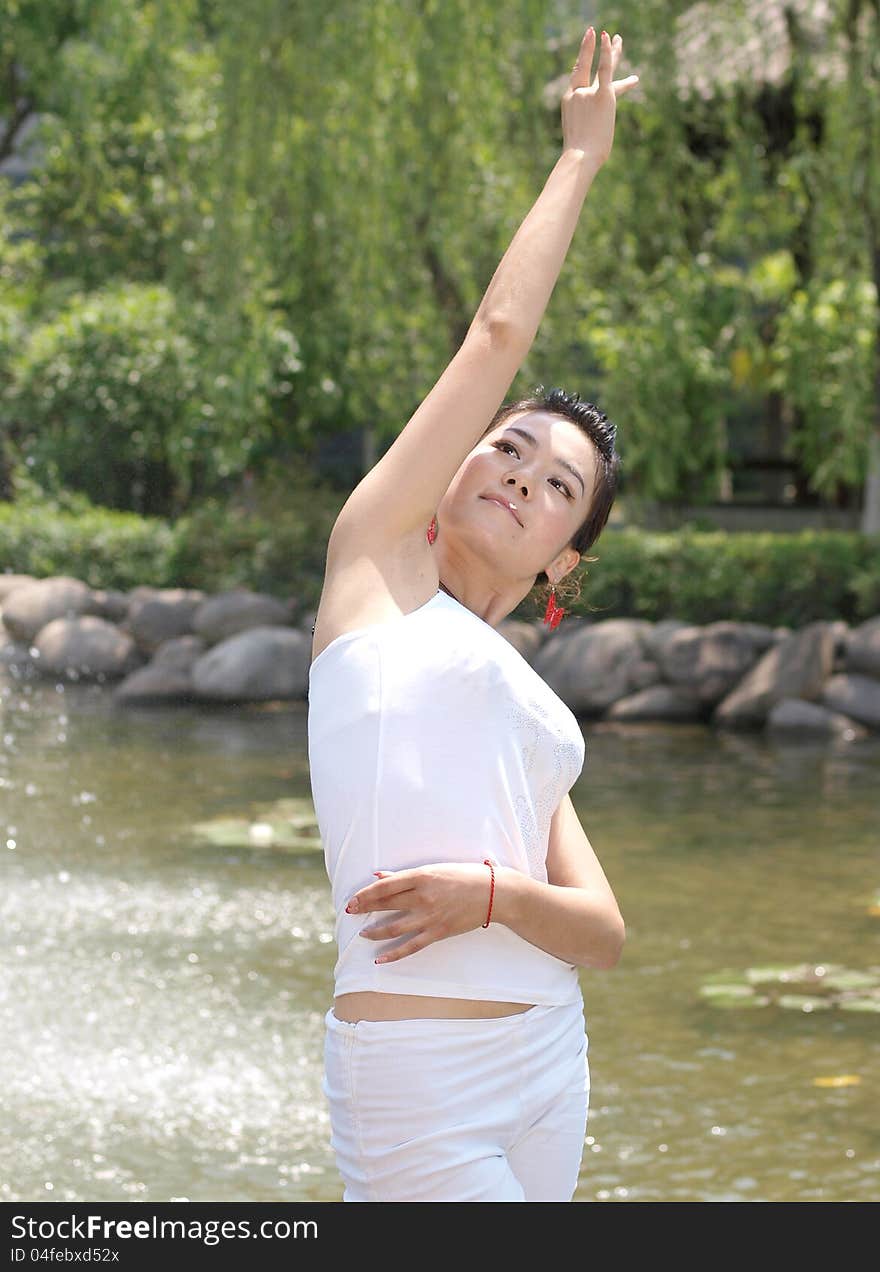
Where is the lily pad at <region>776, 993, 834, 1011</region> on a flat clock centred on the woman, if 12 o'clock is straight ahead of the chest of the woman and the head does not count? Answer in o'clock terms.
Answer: The lily pad is roughly at 8 o'clock from the woman.

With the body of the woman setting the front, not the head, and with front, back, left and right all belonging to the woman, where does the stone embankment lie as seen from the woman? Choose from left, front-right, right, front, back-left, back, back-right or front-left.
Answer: back-left

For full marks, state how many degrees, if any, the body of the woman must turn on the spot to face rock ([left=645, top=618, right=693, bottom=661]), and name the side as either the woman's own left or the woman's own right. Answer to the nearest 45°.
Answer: approximately 135° to the woman's own left

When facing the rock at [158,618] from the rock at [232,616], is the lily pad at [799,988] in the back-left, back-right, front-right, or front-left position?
back-left

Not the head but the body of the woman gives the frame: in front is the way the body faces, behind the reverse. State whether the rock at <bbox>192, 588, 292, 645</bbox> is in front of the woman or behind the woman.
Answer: behind

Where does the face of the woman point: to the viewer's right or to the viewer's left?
to the viewer's left

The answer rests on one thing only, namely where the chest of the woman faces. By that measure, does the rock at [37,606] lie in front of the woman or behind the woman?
behind

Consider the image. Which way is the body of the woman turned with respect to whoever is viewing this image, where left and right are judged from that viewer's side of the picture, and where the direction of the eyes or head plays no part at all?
facing the viewer and to the right of the viewer

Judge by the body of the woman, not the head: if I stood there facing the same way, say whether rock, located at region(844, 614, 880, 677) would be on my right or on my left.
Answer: on my left

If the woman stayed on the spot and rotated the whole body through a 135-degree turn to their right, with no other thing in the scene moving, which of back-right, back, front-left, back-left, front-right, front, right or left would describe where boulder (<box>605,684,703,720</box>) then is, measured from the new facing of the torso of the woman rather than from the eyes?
right

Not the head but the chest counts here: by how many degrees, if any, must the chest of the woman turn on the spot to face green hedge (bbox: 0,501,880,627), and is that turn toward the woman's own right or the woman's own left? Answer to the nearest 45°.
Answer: approximately 135° to the woman's own left
